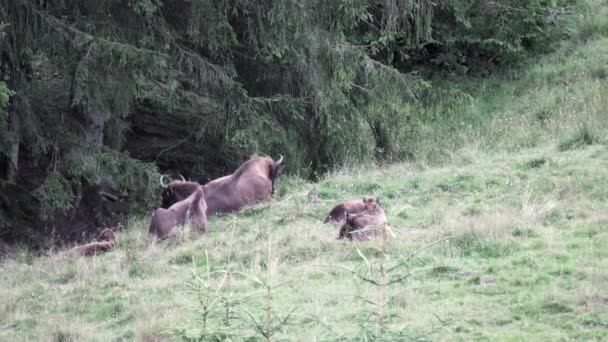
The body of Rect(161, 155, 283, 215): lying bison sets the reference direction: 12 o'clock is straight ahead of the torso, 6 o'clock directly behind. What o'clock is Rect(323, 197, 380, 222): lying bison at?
Rect(323, 197, 380, 222): lying bison is roughly at 2 o'clock from Rect(161, 155, 283, 215): lying bison.

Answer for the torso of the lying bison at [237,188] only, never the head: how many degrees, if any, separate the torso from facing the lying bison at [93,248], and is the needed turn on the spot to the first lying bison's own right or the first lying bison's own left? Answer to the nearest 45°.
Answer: approximately 135° to the first lying bison's own right

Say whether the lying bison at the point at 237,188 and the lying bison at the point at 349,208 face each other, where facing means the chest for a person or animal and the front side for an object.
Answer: no

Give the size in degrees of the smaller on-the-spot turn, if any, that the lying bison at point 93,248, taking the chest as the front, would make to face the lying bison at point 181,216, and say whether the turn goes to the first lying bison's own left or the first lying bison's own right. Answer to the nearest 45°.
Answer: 0° — it already faces it

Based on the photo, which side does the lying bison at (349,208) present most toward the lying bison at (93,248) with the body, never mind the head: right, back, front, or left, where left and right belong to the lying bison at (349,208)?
back

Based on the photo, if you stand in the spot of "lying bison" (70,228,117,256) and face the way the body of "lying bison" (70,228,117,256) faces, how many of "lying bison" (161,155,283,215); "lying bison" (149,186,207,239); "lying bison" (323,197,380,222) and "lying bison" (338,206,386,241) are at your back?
0

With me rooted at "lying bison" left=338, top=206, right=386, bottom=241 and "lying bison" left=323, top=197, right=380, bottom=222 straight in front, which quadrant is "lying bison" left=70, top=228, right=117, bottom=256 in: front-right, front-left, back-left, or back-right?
front-left

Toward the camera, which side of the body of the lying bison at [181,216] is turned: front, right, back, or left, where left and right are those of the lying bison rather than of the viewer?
right

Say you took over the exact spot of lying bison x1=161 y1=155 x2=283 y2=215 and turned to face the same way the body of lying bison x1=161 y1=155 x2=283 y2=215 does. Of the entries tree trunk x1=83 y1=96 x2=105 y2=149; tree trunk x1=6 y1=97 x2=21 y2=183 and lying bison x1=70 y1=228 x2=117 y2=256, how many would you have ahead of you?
0

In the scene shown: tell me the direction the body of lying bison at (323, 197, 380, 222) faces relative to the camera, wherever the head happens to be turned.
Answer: to the viewer's right

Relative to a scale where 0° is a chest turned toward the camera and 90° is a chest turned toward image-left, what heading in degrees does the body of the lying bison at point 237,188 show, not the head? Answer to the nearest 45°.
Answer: approximately 270°

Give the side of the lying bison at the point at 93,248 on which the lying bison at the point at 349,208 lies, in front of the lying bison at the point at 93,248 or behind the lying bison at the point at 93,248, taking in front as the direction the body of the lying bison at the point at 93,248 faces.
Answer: in front

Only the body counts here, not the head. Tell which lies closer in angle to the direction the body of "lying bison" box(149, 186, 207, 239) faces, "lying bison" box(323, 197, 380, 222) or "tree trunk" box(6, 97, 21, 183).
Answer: the lying bison
